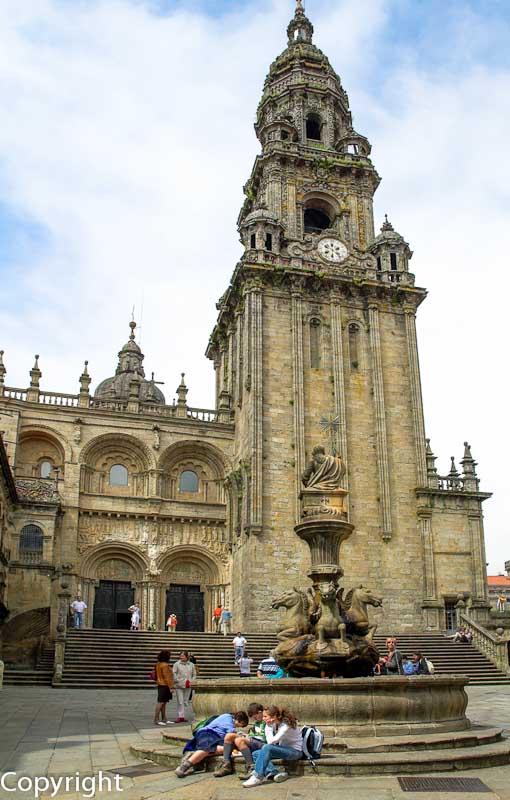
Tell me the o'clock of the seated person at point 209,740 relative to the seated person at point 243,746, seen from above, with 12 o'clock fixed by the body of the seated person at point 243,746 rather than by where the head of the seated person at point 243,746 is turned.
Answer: the seated person at point 209,740 is roughly at 3 o'clock from the seated person at point 243,746.

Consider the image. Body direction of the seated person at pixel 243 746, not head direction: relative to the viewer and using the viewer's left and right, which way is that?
facing the viewer and to the left of the viewer

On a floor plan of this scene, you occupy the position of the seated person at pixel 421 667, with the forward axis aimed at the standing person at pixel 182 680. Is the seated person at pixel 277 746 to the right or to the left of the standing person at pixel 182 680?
left

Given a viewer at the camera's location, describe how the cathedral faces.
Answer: facing the viewer

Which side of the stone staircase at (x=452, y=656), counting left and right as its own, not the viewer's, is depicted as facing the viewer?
front

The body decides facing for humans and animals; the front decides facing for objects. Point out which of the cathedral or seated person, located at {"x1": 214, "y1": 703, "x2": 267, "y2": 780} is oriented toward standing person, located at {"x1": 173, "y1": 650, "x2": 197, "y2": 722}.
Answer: the cathedral

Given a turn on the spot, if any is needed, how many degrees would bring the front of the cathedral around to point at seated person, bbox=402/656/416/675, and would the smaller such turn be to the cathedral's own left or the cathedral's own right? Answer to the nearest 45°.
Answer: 0° — it already faces them

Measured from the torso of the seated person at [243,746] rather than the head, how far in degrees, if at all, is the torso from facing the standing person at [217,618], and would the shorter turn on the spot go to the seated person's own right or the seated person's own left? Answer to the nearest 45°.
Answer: approximately 135° to the seated person's own right

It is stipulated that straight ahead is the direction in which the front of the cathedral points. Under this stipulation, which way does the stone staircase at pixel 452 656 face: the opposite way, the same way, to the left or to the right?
the same way

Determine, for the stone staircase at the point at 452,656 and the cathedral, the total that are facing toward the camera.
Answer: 2

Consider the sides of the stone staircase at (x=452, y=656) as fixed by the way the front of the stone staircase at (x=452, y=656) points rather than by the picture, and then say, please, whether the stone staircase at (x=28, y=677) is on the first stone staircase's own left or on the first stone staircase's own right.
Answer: on the first stone staircase's own right

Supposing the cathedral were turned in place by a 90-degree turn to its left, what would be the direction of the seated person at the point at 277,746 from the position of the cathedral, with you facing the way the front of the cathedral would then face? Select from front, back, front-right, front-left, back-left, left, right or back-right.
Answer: right
